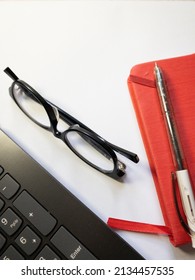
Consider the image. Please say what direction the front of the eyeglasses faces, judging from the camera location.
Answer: facing the viewer and to the left of the viewer
